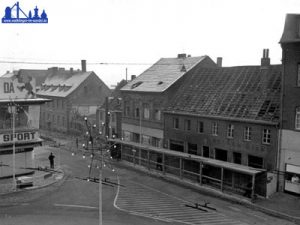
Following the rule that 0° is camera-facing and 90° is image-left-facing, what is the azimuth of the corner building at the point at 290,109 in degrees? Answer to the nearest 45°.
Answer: approximately 45°

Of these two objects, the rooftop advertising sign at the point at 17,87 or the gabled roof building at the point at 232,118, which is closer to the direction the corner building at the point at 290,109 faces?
the rooftop advertising sign

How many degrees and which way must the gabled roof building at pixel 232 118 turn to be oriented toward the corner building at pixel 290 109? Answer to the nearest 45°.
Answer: approximately 90° to its left

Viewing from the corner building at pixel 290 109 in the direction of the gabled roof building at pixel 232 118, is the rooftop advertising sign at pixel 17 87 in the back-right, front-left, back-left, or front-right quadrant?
front-left

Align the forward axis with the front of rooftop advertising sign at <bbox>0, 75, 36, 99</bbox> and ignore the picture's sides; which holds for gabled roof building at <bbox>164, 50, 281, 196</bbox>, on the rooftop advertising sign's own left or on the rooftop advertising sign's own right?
on the rooftop advertising sign's own left

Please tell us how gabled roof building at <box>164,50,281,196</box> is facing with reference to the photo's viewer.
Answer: facing the viewer and to the left of the viewer

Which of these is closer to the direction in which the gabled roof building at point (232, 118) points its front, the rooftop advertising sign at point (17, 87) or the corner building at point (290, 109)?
the rooftop advertising sign

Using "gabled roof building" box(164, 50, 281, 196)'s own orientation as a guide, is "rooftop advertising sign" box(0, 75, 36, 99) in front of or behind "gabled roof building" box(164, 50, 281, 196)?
in front

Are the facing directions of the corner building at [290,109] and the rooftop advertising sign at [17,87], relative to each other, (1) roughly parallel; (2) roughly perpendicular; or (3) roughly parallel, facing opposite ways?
roughly perpendicular

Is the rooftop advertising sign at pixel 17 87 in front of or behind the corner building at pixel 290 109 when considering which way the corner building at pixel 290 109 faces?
in front

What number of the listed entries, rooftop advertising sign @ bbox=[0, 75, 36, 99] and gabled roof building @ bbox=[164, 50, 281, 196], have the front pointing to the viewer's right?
0

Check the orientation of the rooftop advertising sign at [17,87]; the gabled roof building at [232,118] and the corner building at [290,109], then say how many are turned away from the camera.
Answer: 0

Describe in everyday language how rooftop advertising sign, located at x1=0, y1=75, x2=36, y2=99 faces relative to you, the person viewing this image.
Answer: facing the viewer

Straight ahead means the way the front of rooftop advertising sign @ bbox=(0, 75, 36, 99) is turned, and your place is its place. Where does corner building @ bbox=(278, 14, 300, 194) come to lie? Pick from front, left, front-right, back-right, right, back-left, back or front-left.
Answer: front-left
